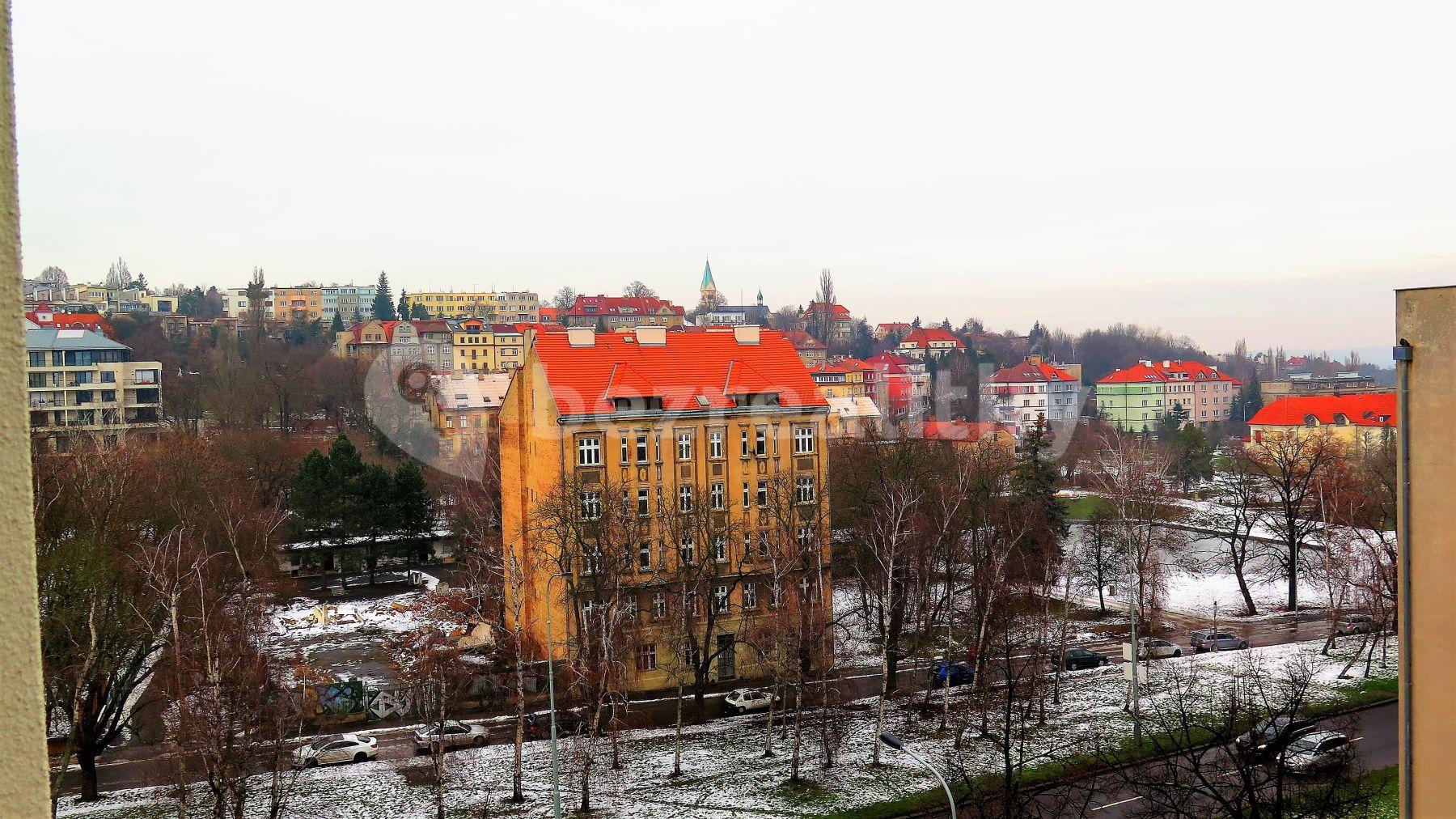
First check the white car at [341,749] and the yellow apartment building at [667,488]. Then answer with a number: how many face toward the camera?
1

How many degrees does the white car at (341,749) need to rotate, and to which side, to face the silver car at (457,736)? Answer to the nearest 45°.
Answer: approximately 180°

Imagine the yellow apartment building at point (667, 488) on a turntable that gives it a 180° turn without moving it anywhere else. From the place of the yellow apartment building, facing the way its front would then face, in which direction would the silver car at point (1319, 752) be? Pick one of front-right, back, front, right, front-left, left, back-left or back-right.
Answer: back-right

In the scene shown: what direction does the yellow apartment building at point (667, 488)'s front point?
toward the camera

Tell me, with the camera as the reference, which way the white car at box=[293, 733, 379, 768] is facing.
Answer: facing to the left of the viewer

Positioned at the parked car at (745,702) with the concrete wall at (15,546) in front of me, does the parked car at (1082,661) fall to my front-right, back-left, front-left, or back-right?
back-left

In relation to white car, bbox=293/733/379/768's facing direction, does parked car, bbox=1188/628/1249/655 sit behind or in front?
behind

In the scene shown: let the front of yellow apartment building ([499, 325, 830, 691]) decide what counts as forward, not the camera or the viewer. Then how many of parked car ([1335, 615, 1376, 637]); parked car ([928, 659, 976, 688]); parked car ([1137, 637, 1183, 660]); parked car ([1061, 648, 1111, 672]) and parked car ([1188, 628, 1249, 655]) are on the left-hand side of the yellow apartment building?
5

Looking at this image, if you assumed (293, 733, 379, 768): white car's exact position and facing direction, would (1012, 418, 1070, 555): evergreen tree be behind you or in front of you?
behind

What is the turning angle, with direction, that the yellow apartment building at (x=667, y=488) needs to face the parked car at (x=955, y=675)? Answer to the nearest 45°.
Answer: approximately 90° to its left

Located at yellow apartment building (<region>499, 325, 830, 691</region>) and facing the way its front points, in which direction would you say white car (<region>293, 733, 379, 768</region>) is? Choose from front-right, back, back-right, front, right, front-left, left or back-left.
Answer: front-right

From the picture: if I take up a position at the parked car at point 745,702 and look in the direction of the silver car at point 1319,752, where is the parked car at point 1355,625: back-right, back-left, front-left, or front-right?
front-left

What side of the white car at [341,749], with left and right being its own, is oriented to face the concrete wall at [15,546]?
left

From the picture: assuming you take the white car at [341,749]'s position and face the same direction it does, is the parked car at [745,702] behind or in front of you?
behind

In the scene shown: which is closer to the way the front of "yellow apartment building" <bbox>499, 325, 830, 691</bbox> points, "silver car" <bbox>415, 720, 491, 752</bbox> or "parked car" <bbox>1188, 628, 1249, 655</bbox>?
the silver car

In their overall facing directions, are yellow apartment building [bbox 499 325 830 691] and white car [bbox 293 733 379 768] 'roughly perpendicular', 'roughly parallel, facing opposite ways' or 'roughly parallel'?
roughly perpendicular

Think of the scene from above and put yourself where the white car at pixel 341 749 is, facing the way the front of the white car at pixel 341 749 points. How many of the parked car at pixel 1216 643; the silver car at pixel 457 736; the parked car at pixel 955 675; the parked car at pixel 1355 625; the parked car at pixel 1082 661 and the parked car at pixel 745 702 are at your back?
6

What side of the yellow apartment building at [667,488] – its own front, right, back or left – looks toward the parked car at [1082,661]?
left

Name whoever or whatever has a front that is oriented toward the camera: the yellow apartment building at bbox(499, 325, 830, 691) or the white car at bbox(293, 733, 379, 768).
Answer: the yellow apartment building
